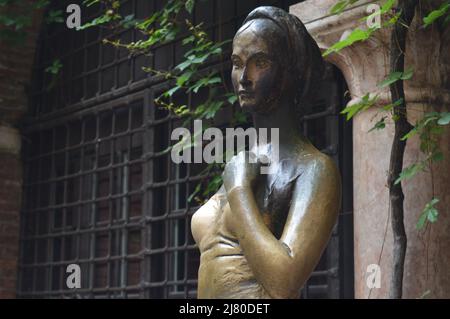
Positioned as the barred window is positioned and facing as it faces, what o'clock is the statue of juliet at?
The statue of juliet is roughly at 10 o'clock from the barred window.

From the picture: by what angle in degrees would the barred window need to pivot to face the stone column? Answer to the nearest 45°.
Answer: approximately 90° to its left

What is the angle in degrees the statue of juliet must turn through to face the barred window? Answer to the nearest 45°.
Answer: approximately 135° to its right

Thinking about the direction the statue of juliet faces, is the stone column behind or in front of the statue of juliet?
behind

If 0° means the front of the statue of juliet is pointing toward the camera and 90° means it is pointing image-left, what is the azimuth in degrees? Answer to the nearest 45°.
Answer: approximately 45°

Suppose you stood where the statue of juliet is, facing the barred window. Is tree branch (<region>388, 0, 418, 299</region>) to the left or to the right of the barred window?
right

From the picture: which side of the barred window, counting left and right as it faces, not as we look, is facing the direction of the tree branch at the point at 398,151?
left

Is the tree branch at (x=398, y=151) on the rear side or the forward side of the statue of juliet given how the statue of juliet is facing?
on the rear side

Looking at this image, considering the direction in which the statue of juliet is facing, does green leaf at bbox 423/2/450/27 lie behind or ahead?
behind

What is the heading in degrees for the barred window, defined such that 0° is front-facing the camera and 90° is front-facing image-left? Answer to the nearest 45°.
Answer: approximately 45°
